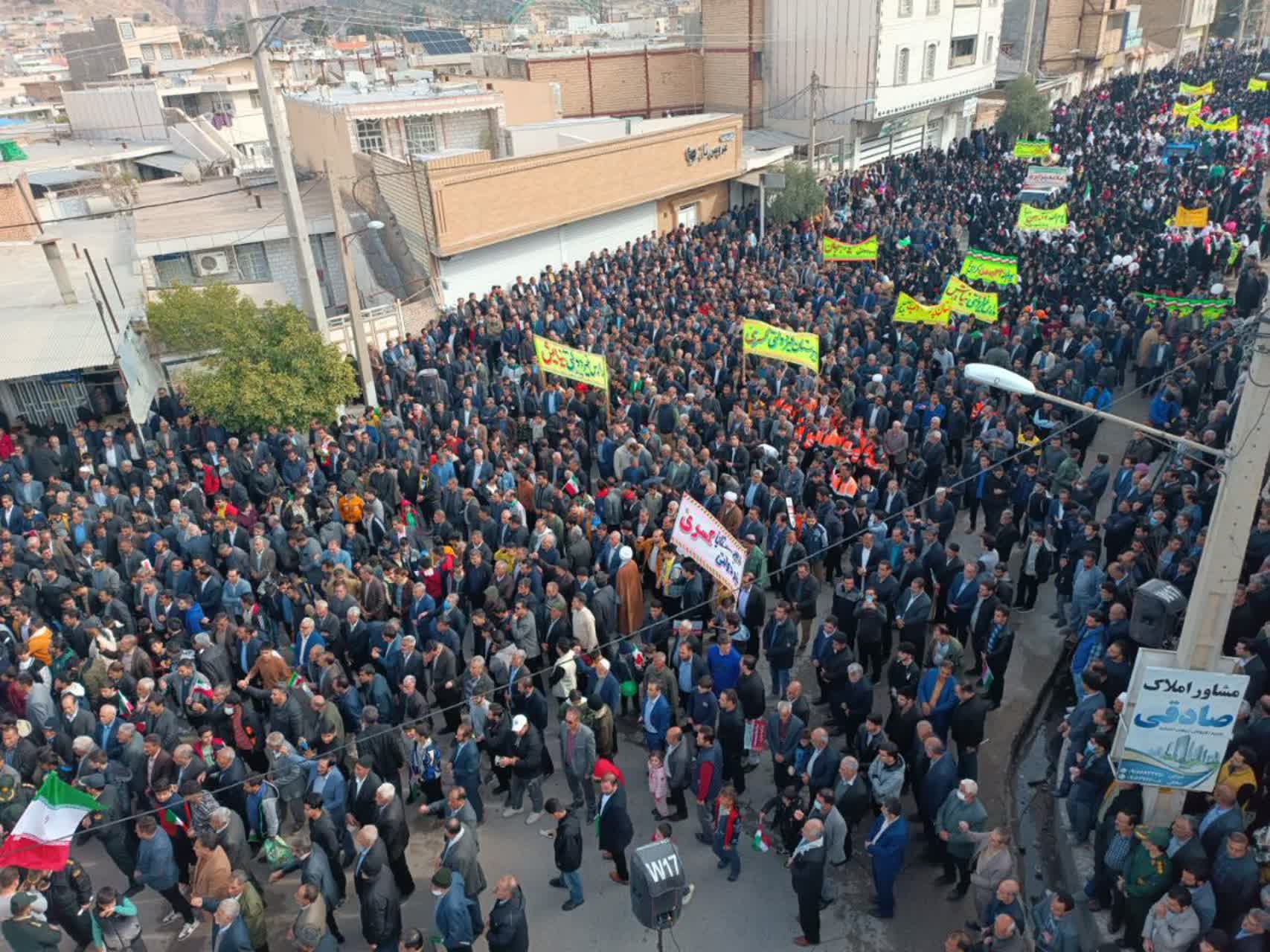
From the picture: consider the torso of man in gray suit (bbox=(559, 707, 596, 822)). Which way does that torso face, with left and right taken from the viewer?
facing the viewer and to the left of the viewer

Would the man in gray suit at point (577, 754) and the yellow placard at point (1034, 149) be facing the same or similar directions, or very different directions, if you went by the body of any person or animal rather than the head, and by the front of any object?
same or similar directions

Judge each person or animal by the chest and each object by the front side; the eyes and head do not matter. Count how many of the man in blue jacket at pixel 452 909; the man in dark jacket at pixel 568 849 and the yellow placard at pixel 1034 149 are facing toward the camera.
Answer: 1

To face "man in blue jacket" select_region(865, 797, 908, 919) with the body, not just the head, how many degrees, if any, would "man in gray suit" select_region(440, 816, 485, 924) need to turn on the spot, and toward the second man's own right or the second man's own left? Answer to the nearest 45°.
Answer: approximately 135° to the second man's own left

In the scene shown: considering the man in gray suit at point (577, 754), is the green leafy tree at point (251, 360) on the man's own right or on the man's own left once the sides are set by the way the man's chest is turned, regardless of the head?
on the man's own right

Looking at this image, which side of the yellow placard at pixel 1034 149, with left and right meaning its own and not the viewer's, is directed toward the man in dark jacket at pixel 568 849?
front

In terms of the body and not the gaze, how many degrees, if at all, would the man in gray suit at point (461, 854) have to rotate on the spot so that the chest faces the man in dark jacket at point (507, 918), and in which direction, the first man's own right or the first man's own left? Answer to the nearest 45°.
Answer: approximately 90° to the first man's own left

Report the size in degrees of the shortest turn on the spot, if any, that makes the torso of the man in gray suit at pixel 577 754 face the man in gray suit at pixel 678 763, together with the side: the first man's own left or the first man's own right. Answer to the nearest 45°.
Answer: approximately 135° to the first man's own left

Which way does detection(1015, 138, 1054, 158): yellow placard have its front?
toward the camera

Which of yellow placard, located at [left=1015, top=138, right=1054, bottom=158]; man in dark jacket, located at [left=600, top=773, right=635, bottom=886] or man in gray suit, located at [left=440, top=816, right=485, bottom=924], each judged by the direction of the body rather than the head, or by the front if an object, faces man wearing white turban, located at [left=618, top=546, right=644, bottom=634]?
the yellow placard

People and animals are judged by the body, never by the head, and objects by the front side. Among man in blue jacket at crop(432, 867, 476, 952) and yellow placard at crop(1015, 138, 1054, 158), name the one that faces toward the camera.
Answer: the yellow placard

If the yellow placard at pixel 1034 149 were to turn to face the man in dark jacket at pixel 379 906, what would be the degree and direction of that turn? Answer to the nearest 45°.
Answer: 0° — it already faces them

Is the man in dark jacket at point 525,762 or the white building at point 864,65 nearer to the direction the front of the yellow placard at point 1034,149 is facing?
the man in dark jacket

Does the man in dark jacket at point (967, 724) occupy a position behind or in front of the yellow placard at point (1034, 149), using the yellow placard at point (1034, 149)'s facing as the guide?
in front
